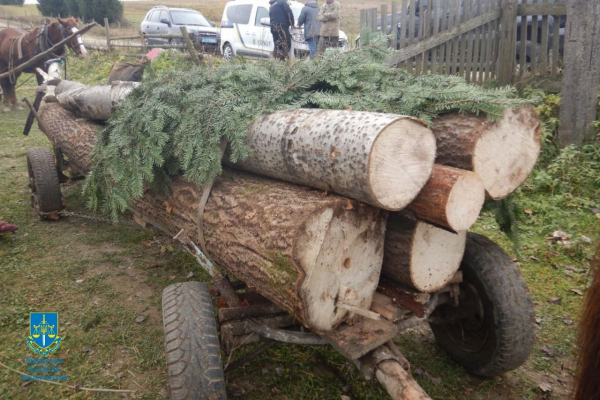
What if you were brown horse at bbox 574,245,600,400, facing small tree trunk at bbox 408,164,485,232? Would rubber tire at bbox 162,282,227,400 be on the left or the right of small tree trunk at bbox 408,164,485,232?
left

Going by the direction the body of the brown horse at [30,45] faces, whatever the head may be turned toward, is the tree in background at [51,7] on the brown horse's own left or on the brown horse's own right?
on the brown horse's own left

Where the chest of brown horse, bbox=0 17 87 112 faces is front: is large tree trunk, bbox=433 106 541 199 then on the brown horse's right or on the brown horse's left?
on the brown horse's right

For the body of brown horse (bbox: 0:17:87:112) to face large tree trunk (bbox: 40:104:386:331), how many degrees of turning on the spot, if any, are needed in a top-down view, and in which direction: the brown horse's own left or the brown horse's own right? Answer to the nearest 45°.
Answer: approximately 90° to the brown horse's own right

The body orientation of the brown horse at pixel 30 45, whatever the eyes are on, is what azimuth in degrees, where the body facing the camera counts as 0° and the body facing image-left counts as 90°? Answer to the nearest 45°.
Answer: approximately 270°

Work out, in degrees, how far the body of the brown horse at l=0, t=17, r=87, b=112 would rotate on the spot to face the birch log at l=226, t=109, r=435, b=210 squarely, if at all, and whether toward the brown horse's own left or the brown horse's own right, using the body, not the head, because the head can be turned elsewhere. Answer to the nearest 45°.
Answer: approximately 90° to the brown horse's own right

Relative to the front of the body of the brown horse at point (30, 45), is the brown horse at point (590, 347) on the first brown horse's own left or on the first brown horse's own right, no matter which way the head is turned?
on the first brown horse's own right
